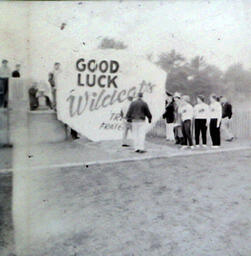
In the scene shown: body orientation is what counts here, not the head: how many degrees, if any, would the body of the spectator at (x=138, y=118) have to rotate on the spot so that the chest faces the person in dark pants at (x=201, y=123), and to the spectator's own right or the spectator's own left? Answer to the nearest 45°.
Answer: approximately 45° to the spectator's own right

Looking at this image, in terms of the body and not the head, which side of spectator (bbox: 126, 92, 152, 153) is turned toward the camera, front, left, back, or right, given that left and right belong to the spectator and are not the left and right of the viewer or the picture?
back

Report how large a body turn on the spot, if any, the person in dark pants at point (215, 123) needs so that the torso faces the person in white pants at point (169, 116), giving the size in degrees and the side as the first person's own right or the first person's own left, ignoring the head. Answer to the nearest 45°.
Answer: approximately 45° to the first person's own right

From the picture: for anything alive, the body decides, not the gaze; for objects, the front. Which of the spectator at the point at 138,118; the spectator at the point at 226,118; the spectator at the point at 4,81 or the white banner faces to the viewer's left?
the spectator at the point at 226,118

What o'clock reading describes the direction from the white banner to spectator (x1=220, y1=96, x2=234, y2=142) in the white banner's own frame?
The spectator is roughly at 8 o'clock from the white banner.
